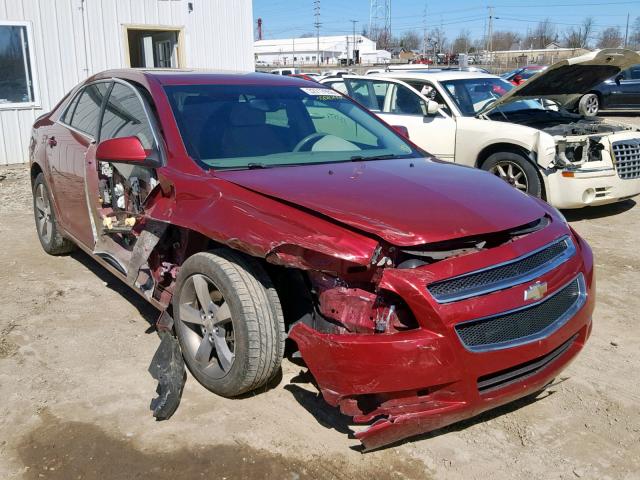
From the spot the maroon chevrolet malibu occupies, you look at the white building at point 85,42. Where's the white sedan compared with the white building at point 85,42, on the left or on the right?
right

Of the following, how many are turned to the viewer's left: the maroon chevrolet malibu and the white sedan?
0

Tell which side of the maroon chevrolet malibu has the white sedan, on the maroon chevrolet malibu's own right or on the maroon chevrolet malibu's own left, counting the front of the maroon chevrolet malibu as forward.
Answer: on the maroon chevrolet malibu's own left

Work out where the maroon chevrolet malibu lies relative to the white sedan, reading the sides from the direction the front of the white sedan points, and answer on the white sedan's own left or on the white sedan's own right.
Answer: on the white sedan's own right

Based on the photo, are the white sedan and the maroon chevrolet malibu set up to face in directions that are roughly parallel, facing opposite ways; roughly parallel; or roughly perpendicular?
roughly parallel

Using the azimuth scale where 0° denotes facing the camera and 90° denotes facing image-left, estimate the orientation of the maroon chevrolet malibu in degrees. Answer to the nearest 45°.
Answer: approximately 315°

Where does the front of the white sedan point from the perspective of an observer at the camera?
facing the viewer and to the right of the viewer

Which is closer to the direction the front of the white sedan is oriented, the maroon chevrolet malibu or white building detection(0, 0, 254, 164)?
the maroon chevrolet malibu

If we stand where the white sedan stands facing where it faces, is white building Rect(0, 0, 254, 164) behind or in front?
behind
